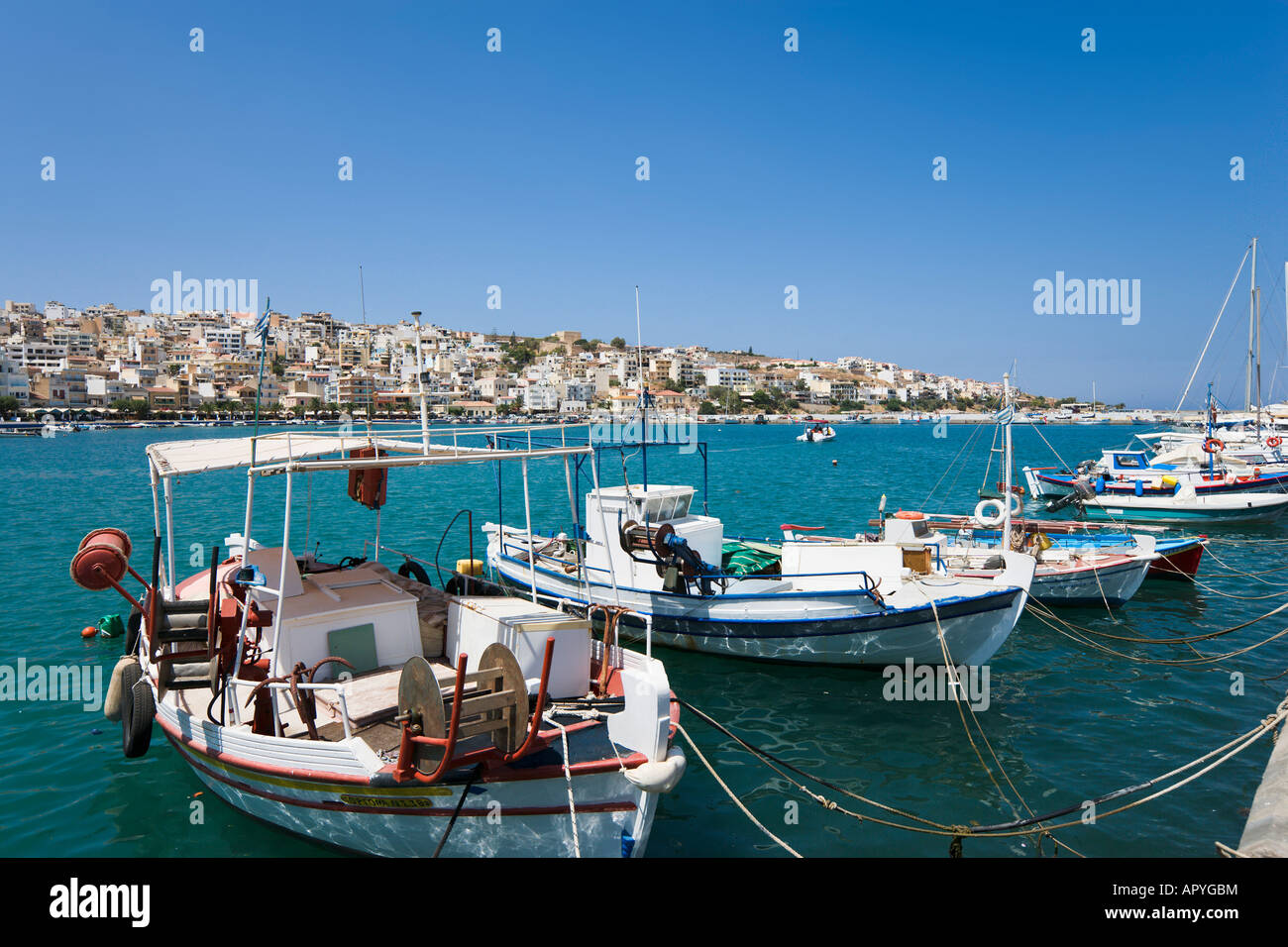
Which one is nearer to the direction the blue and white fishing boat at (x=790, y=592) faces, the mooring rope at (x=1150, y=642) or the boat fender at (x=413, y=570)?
the mooring rope

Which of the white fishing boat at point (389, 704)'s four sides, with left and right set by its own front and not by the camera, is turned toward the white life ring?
left

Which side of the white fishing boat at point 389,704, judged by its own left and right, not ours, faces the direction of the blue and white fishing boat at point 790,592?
left

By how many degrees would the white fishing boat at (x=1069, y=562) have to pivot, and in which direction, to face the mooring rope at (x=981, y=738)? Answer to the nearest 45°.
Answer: approximately 45° to its right

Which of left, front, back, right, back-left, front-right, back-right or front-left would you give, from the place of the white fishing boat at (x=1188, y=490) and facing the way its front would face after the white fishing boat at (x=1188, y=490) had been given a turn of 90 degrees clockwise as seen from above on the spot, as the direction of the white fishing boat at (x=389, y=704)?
front

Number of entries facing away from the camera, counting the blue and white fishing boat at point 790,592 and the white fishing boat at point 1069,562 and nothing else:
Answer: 0

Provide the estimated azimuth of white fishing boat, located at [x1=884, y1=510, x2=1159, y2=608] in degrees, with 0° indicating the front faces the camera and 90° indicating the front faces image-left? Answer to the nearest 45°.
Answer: approximately 315°

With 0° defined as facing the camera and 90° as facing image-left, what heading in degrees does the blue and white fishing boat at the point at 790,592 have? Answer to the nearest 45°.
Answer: approximately 315°

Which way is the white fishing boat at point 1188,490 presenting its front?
to the viewer's right
